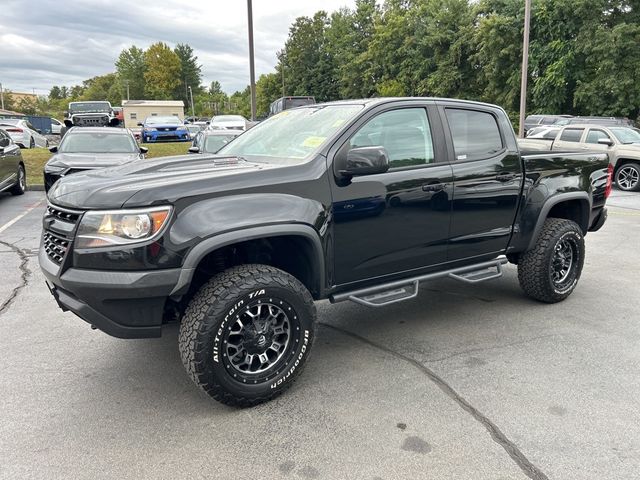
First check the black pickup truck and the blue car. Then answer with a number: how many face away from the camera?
0

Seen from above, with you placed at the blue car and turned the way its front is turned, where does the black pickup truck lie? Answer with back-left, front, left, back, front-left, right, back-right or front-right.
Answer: front

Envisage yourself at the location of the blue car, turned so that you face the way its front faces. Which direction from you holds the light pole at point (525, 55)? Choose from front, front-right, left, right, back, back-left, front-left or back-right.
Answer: front-left

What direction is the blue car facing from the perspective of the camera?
toward the camera

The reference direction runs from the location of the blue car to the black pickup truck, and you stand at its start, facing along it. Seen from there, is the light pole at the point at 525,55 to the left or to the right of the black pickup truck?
left

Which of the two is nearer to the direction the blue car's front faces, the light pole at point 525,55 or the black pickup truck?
the black pickup truck

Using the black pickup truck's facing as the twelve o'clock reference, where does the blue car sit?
The blue car is roughly at 4 o'clock from the black pickup truck.
